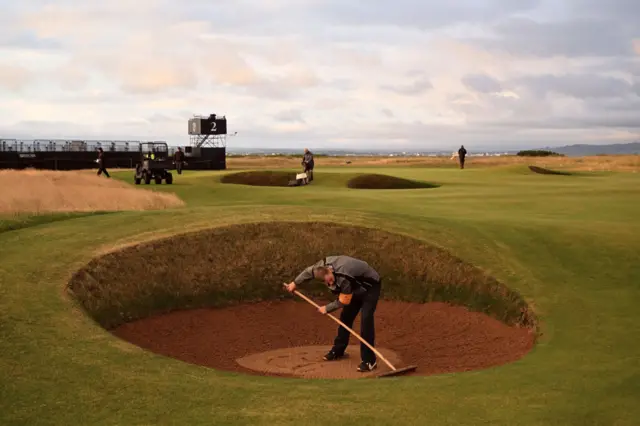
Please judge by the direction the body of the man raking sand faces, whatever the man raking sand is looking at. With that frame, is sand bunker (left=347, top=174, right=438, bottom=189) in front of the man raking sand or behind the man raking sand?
behind

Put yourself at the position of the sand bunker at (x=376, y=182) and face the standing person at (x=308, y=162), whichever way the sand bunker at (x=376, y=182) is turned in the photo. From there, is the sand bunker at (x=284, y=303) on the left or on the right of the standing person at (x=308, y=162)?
left

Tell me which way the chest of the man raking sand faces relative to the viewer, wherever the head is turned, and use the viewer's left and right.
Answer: facing the viewer and to the left of the viewer

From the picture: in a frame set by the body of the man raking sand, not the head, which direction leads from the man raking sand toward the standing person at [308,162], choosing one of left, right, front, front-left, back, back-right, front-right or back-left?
back-right
